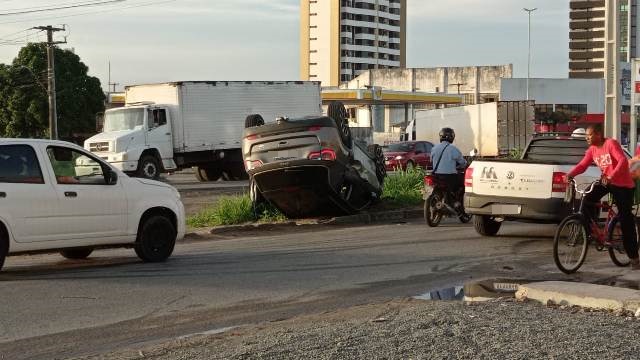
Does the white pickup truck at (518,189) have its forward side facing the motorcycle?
no

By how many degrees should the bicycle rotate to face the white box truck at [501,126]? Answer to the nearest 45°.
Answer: approximately 135° to its right

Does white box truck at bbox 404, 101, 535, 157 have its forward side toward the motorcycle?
no

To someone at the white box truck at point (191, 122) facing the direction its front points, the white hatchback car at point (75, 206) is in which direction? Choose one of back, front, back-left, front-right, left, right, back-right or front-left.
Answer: front-left

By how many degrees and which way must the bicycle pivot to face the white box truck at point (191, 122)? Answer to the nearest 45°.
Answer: approximately 90° to its right

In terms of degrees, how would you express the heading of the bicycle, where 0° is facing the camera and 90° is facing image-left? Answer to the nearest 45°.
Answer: approximately 45°

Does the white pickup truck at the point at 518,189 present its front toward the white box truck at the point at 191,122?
no

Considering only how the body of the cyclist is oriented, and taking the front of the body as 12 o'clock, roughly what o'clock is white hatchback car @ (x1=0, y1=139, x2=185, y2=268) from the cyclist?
The white hatchback car is roughly at 1 o'clock from the cyclist.

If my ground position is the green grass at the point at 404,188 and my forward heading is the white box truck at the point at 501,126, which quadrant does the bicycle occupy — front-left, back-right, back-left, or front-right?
back-right

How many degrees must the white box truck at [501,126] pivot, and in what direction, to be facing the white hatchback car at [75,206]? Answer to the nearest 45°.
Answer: approximately 135° to its left

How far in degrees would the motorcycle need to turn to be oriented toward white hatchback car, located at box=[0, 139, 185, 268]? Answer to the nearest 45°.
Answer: approximately 180°

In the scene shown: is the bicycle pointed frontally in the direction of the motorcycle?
no

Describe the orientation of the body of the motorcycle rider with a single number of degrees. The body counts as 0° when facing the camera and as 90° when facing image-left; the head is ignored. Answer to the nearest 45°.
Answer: approximately 225°

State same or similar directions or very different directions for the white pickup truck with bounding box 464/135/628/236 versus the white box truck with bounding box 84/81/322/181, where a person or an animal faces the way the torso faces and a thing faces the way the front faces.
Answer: very different directions
